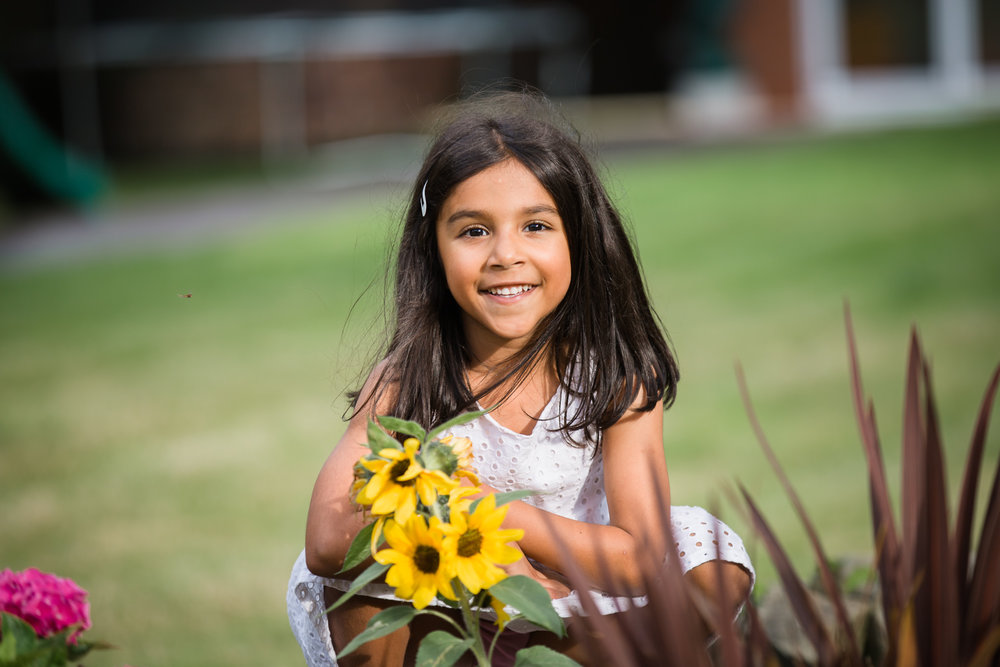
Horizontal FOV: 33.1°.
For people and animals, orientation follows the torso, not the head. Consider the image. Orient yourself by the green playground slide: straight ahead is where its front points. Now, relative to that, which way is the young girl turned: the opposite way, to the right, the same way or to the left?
to the right

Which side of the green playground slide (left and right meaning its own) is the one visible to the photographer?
right

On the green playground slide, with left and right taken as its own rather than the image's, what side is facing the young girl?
right

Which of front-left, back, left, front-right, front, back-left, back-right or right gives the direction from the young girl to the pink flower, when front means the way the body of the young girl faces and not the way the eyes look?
front-right

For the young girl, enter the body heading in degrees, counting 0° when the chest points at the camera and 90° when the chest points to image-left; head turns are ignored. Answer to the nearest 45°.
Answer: approximately 0°

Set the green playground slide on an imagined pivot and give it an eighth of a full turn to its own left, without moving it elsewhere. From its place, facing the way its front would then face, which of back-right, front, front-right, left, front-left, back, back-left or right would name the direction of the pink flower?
back-right

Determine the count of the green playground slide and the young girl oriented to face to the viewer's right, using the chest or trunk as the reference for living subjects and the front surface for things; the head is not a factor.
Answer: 1
